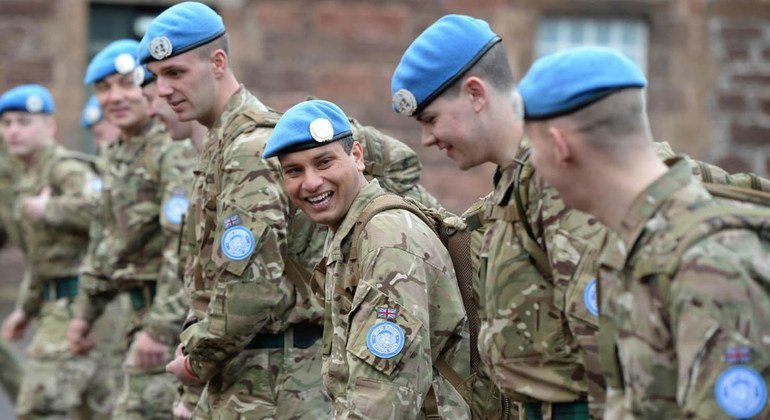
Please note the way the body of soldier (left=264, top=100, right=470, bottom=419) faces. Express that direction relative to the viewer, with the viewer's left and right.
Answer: facing to the left of the viewer

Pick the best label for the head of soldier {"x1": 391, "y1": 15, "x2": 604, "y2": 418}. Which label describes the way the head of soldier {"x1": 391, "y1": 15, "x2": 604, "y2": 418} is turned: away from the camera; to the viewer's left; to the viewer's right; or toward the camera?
to the viewer's left

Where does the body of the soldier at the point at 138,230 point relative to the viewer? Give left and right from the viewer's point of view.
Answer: facing the viewer and to the left of the viewer

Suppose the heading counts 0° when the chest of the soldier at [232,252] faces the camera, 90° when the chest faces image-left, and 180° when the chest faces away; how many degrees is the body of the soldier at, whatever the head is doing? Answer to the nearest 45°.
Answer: approximately 90°

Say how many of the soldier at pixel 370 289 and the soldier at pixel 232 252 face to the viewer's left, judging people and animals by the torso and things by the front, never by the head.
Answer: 2

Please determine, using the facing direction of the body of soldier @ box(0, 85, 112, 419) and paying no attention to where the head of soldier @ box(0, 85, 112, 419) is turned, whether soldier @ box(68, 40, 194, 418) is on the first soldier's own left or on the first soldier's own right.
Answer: on the first soldier's own left

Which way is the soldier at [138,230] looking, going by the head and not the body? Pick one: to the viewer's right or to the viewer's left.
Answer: to the viewer's left
